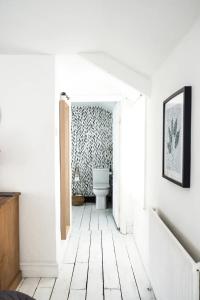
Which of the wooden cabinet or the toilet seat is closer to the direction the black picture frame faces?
the wooden cabinet

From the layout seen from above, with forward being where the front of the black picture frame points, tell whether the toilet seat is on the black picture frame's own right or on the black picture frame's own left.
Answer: on the black picture frame's own right

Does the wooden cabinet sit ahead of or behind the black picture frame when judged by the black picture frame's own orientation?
ahead

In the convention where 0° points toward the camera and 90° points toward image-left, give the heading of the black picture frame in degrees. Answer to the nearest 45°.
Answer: approximately 90°

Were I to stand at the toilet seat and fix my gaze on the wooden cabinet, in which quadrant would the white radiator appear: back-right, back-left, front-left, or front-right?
front-left
